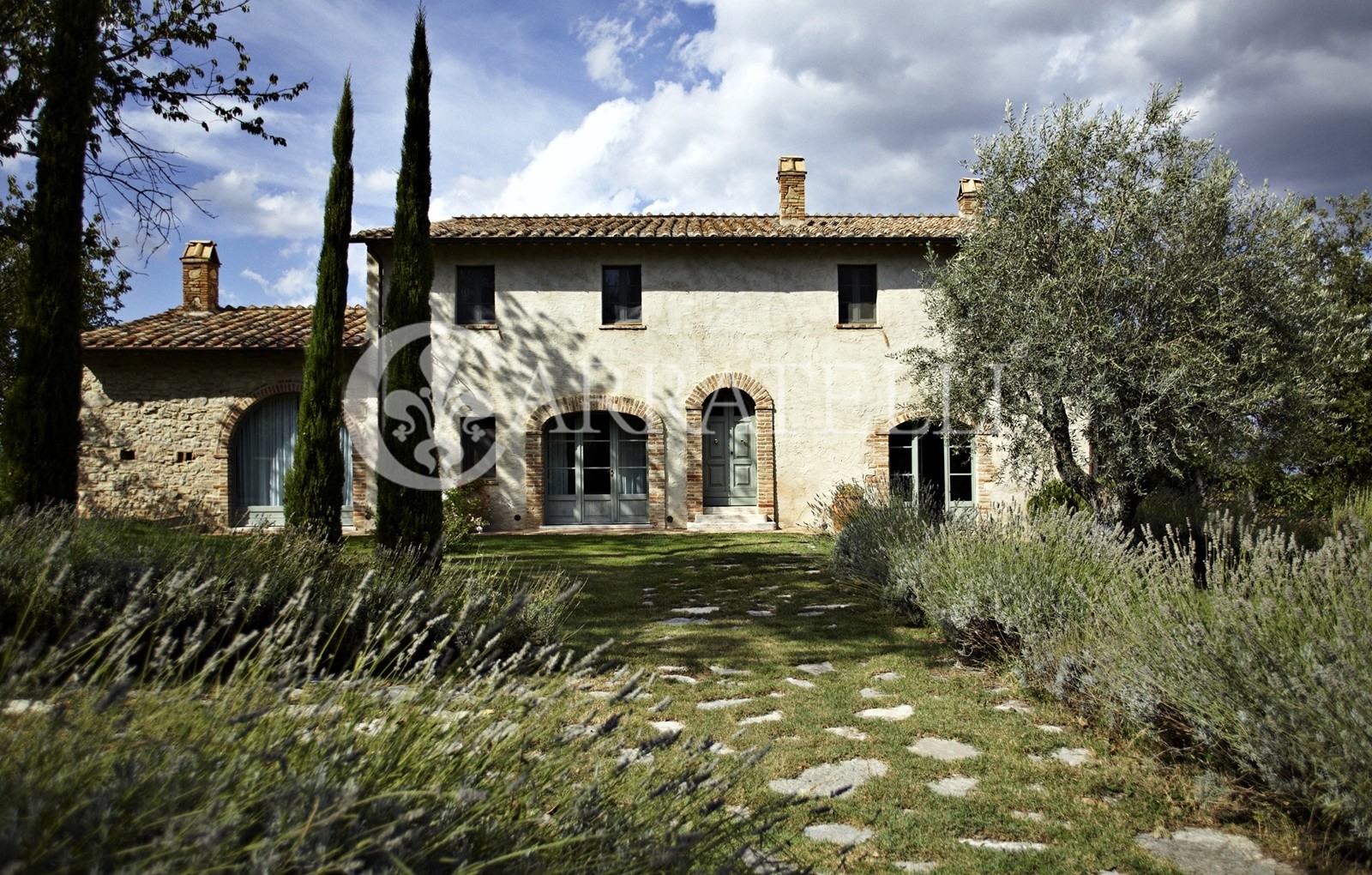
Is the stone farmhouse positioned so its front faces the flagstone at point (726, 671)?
yes

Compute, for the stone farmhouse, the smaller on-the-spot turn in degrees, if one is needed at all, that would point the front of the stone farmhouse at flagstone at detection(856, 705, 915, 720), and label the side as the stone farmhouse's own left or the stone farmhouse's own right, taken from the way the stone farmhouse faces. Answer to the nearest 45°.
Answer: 0° — it already faces it

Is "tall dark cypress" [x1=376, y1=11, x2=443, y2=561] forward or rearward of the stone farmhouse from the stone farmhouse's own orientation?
forward

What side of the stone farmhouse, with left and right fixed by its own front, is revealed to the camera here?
front

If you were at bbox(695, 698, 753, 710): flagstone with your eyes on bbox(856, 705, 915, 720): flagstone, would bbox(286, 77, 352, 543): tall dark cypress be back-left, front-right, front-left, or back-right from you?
back-left

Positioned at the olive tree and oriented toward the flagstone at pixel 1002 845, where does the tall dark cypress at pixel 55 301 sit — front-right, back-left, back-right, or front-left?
front-right

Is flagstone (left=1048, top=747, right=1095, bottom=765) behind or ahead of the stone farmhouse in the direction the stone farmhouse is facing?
ahead

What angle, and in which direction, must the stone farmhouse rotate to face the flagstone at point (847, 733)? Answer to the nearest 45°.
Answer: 0° — it already faces it

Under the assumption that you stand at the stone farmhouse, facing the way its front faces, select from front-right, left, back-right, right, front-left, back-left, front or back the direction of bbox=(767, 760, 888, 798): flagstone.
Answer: front

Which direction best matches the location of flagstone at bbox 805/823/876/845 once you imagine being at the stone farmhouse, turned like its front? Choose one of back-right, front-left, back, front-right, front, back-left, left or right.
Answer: front

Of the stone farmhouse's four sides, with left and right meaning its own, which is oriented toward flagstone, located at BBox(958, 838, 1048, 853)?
front

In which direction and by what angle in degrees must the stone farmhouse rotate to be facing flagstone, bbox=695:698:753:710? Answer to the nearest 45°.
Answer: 0° — it already faces it

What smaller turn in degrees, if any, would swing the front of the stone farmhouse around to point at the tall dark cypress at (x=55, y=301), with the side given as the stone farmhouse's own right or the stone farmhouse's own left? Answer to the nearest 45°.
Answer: approximately 45° to the stone farmhouse's own right

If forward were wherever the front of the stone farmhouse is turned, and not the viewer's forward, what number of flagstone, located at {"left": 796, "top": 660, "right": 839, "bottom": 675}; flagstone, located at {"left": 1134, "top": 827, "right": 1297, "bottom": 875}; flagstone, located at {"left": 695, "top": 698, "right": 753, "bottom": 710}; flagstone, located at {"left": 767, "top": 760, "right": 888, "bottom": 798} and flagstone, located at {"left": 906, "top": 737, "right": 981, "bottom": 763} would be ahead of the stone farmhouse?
5

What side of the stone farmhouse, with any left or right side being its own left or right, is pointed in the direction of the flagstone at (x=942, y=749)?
front

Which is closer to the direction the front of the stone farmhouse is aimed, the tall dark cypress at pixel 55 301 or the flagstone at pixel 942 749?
the flagstone

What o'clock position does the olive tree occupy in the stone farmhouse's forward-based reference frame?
The olive tree is roughly at 11 o'clock from the stone farmhouse.
